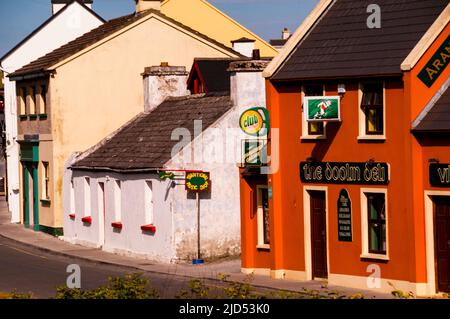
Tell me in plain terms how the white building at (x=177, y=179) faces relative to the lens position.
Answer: facing the viewer and to the left of the viewer

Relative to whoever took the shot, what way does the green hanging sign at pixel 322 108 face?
facing the viewer

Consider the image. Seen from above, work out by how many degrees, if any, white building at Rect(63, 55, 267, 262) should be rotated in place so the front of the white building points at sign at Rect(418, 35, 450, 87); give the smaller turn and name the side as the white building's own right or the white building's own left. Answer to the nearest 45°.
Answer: approximately 90° to the white building's own left

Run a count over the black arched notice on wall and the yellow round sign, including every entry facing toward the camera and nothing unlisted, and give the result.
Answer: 2

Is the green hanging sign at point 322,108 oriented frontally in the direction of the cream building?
no

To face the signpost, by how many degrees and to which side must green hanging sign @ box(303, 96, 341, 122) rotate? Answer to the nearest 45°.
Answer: approximately 135° to its right

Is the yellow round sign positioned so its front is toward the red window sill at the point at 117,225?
no

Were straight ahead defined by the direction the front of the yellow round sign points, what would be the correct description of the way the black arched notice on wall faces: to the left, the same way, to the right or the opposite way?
the same way

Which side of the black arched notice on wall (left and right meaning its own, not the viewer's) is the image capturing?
front

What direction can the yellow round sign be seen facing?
toward the camera

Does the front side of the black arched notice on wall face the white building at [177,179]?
no

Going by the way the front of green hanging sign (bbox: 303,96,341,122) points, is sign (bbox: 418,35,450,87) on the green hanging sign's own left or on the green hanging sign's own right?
on the green hanging sign's own left
